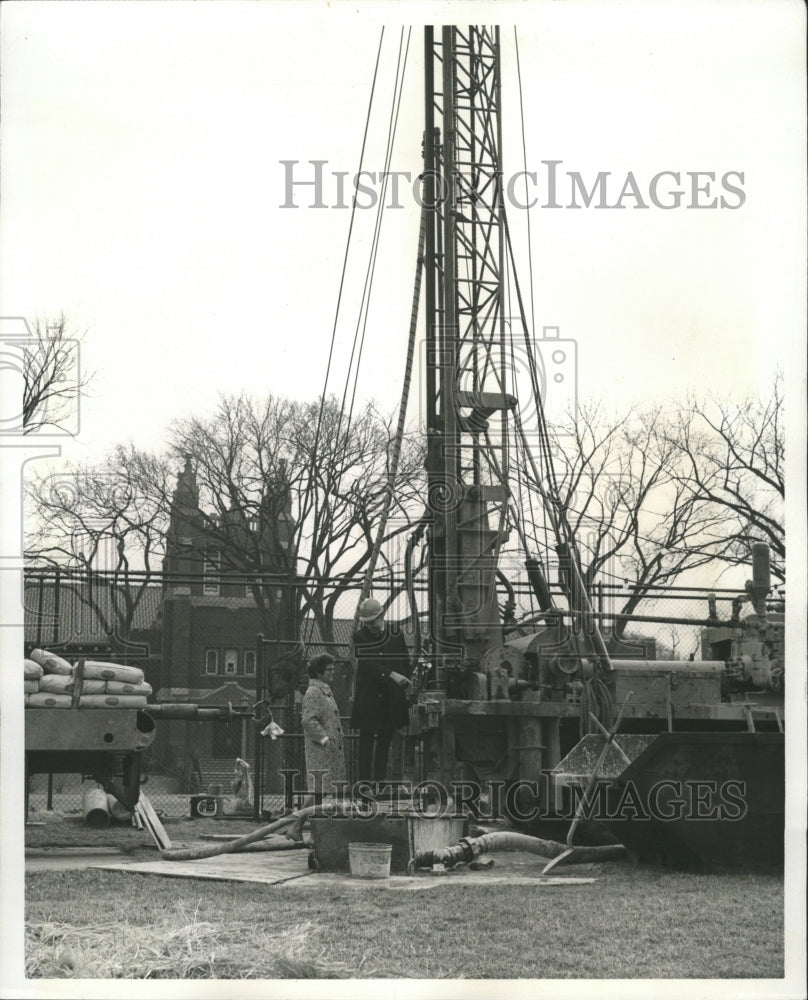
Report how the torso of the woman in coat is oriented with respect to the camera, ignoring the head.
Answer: to the viewer's right

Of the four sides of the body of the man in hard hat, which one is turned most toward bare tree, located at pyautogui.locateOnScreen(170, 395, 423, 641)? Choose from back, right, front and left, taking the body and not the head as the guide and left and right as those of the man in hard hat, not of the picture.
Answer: back

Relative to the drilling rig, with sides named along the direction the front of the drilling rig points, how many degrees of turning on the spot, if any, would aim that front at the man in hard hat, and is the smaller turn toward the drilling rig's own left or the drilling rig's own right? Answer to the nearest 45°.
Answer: approximately 135° to the drilling rig's own right

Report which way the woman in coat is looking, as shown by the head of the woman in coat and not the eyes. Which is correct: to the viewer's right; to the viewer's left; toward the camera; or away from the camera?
to the viewer's right

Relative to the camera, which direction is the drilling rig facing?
to the viewer's right
